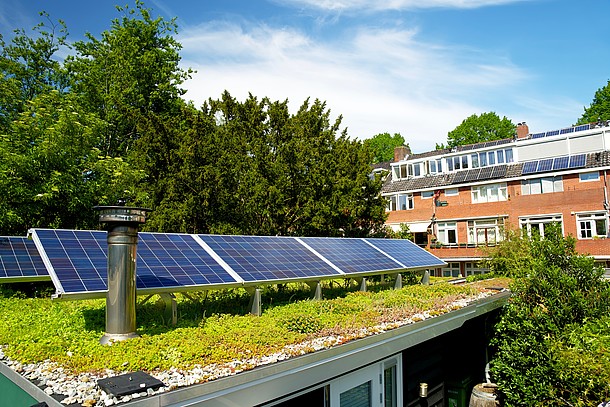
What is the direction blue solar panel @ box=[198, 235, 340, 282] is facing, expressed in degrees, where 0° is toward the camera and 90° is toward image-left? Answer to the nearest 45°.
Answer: approximately 315°

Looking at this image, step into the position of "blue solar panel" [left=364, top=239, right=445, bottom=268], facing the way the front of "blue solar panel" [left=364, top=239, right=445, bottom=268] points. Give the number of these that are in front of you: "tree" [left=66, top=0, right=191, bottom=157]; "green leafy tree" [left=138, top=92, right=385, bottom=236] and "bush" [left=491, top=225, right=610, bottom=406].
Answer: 1

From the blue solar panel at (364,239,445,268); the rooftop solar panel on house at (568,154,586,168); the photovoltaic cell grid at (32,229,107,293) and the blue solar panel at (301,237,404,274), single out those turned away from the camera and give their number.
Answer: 0

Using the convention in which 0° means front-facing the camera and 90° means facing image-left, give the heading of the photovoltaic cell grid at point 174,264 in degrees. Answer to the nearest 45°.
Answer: approximately 315°

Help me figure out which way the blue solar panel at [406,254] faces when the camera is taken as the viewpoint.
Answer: facing the viewer and to the right of the viewer

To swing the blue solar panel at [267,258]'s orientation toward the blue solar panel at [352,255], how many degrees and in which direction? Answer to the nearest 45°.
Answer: approximately 90° to its left

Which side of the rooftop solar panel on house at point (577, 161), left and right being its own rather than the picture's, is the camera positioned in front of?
front

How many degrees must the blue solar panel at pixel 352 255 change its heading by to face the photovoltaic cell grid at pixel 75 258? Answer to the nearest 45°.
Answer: approximately 90° to its right

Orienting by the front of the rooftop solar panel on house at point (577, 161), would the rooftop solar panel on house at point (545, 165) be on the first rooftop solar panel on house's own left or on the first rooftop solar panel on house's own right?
on the first rooftop solar panel on house's own right

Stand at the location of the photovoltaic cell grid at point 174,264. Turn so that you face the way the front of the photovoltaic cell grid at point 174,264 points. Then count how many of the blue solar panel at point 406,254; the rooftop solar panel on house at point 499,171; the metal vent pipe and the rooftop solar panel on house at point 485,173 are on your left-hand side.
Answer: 3

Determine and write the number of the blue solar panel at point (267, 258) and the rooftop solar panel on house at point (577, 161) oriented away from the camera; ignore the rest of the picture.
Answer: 0

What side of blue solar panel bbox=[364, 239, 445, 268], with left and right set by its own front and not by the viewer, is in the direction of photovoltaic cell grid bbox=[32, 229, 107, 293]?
right

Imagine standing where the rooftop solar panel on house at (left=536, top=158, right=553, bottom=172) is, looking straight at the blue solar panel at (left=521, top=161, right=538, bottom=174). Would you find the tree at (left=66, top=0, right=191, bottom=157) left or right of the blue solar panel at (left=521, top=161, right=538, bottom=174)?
left

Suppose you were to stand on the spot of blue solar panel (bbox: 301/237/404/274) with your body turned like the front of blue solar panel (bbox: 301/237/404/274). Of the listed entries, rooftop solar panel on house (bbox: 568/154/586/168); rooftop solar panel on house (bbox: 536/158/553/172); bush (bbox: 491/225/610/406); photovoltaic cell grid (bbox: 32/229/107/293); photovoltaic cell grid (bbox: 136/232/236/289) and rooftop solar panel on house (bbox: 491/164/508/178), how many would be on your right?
2
